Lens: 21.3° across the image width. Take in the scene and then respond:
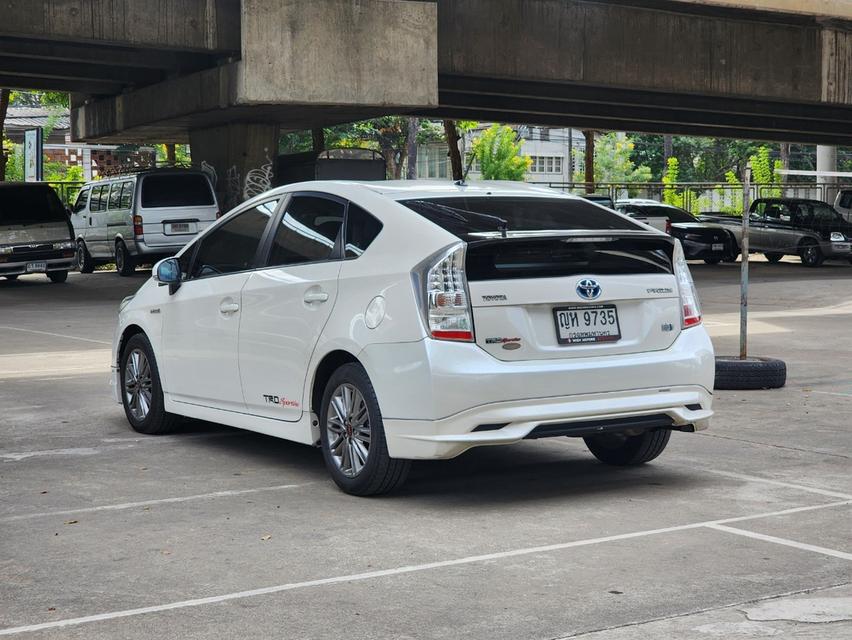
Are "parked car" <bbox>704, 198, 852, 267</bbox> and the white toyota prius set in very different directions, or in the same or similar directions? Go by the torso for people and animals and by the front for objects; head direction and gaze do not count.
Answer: very different directions

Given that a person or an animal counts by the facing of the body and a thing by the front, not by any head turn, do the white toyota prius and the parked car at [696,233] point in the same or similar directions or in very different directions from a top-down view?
very different directions

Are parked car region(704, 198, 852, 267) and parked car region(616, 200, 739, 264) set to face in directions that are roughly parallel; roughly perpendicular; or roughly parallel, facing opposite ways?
roughly parallel

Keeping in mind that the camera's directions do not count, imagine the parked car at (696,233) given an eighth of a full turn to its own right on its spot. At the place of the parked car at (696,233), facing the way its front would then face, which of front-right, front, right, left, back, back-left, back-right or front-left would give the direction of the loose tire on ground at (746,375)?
front

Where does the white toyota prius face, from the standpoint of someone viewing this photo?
facing away from the viewer and to the left of the viewer

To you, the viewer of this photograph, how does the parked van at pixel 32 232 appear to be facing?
facing the viewer

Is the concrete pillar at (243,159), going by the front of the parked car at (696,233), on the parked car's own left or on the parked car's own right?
on the parked car's own right

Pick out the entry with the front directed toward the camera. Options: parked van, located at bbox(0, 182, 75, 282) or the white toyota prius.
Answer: the parked van

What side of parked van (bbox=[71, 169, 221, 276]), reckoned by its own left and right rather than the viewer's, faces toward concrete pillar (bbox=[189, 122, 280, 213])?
right

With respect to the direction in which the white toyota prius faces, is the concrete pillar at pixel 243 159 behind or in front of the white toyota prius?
in front
